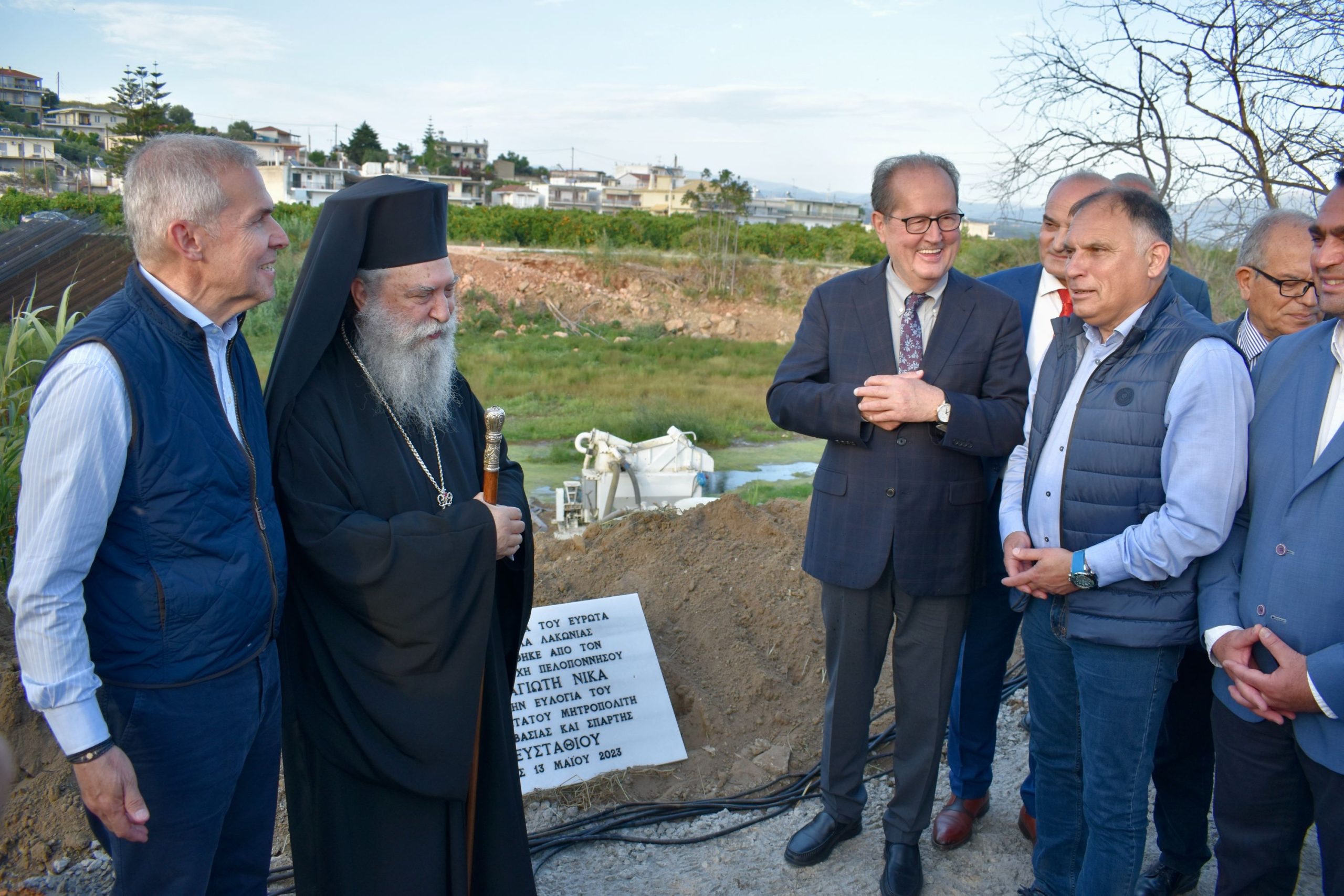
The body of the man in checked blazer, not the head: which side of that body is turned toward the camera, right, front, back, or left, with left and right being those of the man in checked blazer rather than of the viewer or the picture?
front

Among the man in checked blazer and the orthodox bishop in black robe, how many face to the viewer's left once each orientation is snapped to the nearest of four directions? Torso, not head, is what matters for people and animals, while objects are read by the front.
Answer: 0

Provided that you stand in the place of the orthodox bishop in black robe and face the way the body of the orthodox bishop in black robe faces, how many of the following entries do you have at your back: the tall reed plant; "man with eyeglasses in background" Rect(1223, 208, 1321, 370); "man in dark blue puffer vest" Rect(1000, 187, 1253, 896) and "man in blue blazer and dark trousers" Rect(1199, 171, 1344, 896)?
1

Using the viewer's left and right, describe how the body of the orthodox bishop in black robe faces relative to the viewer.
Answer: facing the viewer and to the right of the viewer

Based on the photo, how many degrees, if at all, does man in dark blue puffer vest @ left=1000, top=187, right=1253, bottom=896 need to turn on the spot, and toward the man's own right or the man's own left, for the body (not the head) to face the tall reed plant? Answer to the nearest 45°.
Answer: approximately 45° to the man's own right

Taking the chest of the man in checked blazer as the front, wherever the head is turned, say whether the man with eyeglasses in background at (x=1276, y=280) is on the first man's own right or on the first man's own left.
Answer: on the first man's own left

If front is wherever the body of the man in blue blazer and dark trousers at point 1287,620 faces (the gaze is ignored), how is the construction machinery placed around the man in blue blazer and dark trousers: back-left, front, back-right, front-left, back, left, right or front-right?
right

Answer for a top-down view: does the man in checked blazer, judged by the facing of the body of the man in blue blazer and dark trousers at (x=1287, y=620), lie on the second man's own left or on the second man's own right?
on the second man's own right

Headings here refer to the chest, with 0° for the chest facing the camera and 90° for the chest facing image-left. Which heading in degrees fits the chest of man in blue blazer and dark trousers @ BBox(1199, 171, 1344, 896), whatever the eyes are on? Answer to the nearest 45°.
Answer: approximately 45°

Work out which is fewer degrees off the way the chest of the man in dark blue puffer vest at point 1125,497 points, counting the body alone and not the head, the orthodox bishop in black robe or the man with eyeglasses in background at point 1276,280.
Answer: the orthodox bishop in black robe

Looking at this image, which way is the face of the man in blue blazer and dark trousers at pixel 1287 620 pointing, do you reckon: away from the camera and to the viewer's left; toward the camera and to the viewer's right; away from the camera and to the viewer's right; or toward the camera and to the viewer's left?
toward the camera and to the viewer's left

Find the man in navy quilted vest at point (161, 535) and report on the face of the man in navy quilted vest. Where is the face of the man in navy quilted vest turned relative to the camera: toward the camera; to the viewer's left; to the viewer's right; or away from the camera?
to the viewer's right

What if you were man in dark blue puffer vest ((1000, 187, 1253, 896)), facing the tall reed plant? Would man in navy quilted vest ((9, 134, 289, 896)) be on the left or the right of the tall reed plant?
left

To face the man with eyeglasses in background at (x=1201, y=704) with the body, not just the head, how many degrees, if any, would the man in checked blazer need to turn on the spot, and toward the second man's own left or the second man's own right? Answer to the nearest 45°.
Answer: approximately 90° to the second man's own left

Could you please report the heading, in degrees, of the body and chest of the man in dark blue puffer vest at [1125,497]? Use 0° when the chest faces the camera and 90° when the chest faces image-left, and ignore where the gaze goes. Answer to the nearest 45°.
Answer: approximately 45°
